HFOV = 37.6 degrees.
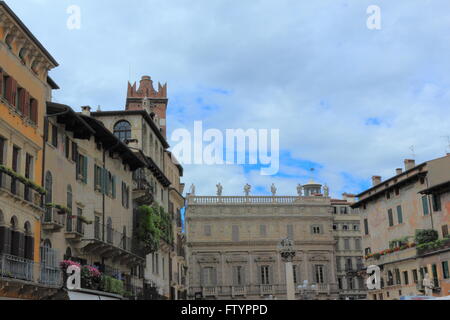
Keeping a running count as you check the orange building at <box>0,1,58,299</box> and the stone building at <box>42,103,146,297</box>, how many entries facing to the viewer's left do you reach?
0

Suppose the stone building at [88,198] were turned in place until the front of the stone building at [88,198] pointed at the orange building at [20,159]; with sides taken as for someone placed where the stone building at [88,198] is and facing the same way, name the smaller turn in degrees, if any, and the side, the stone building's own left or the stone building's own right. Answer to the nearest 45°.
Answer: approximately 45° to the stone building's own right

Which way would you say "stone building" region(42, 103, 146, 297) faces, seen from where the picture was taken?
facing the viewer and to the right of the viewer

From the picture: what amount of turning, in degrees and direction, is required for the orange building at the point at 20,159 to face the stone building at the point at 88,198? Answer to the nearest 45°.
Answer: approximately 90° to its left

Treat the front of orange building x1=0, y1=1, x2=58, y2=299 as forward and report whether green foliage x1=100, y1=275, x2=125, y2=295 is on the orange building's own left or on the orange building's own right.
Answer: on the orange building's own left

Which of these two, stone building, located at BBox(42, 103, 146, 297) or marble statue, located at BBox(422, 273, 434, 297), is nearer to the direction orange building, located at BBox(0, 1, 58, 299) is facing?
the marble statue

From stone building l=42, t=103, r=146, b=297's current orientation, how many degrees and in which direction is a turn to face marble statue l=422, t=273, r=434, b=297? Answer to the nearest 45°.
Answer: approximately 45° to its left

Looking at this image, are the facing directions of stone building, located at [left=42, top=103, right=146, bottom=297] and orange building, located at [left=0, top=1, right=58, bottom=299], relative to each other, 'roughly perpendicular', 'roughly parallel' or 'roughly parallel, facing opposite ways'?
roughly parallel

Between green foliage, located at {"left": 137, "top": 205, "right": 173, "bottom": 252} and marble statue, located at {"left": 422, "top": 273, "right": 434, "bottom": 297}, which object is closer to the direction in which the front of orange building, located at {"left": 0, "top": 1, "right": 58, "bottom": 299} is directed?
the marble statue

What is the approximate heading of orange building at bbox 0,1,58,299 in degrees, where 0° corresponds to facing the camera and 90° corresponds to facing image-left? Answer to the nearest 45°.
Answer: approximately 315°

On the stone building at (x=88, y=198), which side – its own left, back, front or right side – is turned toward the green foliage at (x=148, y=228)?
left
